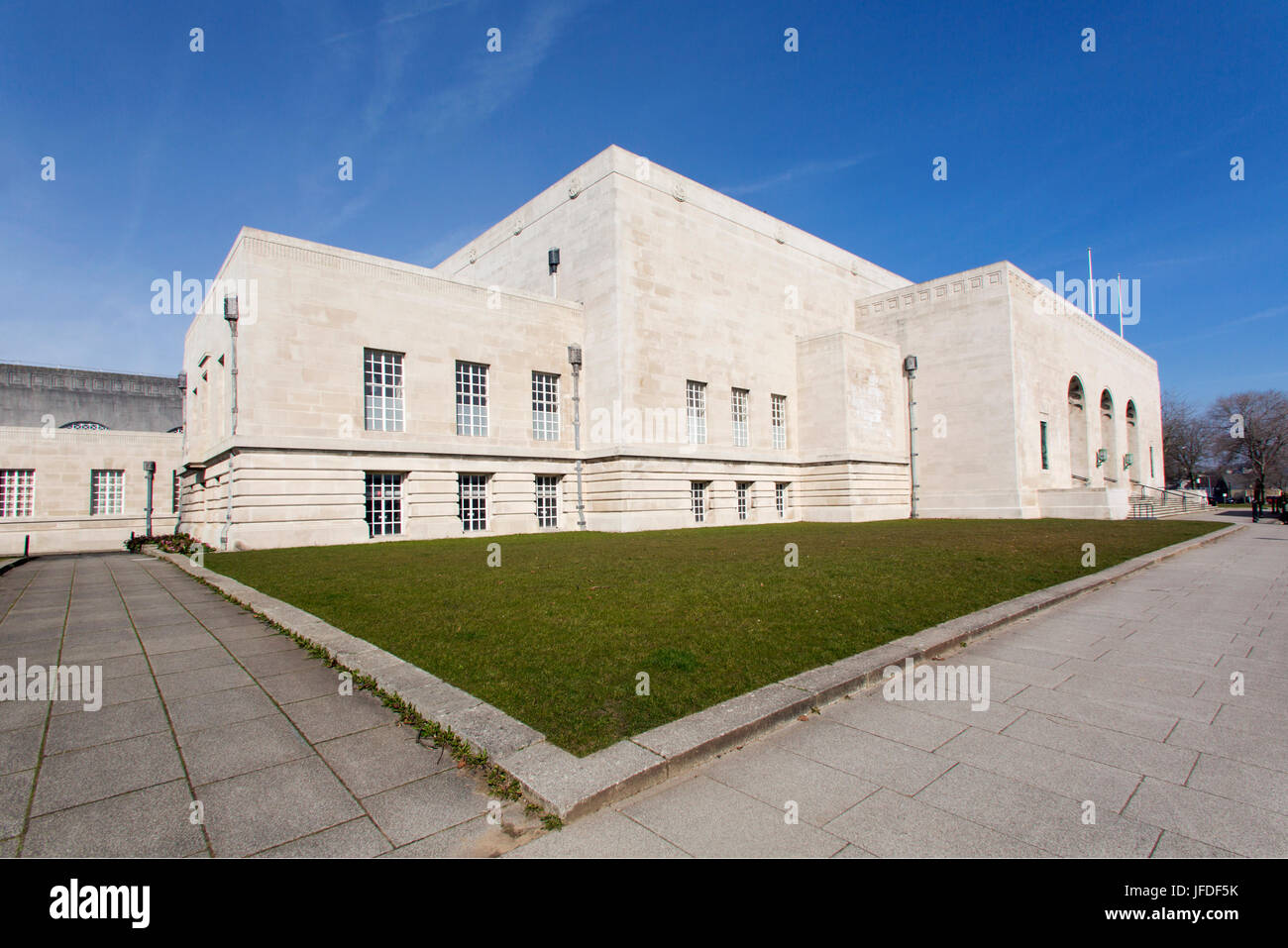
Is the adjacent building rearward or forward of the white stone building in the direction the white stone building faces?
rearward

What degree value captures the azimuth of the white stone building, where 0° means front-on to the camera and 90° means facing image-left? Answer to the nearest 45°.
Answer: approximately 315°

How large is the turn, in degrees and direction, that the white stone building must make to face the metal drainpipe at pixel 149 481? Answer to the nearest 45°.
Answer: approximately 135° to its right

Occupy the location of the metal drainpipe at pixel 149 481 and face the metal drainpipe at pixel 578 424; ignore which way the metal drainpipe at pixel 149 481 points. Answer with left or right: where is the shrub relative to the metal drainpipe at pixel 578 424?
right
